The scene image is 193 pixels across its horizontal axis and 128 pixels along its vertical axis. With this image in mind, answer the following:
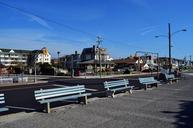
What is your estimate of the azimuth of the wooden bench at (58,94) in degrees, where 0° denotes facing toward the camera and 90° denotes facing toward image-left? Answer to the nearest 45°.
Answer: approximately 315°

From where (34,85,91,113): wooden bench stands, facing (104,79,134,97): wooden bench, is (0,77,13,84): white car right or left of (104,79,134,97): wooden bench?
left

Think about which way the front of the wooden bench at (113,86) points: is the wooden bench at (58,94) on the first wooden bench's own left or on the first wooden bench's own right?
on the first wooden bench's own right

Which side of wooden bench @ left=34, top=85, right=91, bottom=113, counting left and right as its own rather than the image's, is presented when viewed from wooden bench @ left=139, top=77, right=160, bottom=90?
left
